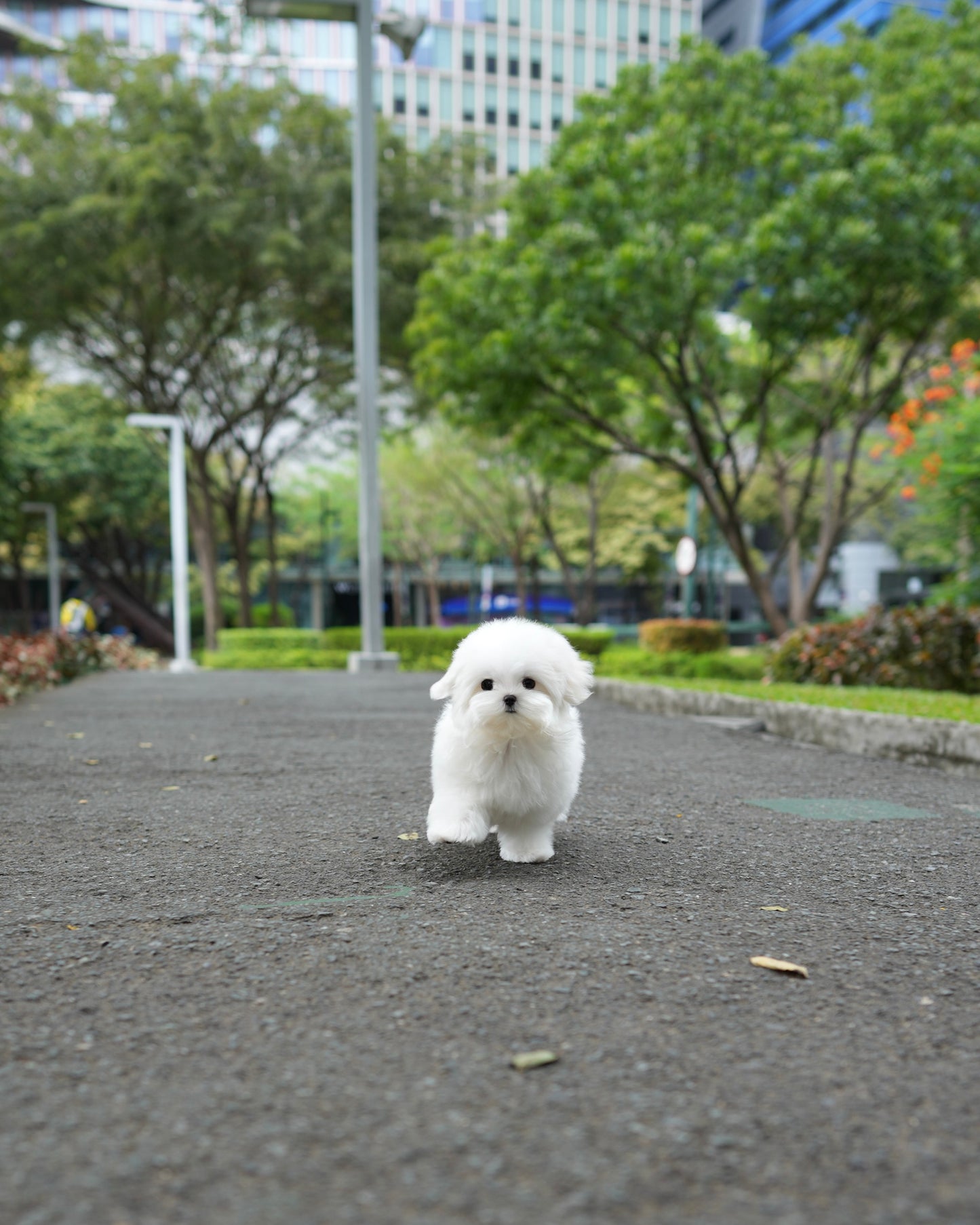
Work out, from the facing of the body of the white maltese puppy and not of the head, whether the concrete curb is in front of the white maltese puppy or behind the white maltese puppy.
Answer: behind

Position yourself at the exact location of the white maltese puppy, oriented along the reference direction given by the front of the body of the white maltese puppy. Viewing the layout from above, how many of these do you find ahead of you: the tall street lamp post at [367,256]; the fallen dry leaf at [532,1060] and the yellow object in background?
1

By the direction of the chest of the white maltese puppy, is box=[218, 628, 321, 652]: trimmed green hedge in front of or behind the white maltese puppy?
behind

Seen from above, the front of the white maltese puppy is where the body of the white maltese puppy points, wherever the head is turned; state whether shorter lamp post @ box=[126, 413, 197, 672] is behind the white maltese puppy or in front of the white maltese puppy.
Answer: behind

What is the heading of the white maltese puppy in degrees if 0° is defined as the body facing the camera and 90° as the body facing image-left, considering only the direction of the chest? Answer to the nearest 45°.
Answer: approximately 0°

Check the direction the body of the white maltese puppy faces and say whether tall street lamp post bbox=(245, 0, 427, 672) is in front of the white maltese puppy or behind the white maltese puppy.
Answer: behind

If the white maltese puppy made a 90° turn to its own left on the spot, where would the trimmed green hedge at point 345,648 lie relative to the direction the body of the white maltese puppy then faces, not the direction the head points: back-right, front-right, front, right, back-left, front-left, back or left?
left

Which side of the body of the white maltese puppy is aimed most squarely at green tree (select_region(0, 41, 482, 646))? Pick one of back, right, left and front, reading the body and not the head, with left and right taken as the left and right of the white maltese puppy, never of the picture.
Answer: back

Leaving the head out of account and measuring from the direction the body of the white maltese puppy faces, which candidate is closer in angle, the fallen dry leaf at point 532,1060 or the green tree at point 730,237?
the fallen dry leaf

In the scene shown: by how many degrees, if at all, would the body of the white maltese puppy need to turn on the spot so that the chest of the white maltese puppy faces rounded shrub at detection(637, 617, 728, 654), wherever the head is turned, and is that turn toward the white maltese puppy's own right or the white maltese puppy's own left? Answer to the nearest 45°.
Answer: approximately 180°

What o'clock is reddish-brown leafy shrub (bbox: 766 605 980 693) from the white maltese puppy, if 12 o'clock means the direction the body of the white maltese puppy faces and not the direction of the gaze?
The reddish-brown leafy shrub is roughly at 7 o'clock from the white maltese puppy.

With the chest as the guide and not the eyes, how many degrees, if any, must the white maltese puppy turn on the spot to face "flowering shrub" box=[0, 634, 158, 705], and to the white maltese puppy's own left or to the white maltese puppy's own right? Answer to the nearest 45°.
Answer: approximately 135° to the white maltese puppy's own right

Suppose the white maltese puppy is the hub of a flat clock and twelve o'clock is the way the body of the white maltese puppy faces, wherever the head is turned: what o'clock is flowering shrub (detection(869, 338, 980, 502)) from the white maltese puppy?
The flowering shrub is roughly at 7 o'clock from the white maltese puppy.
